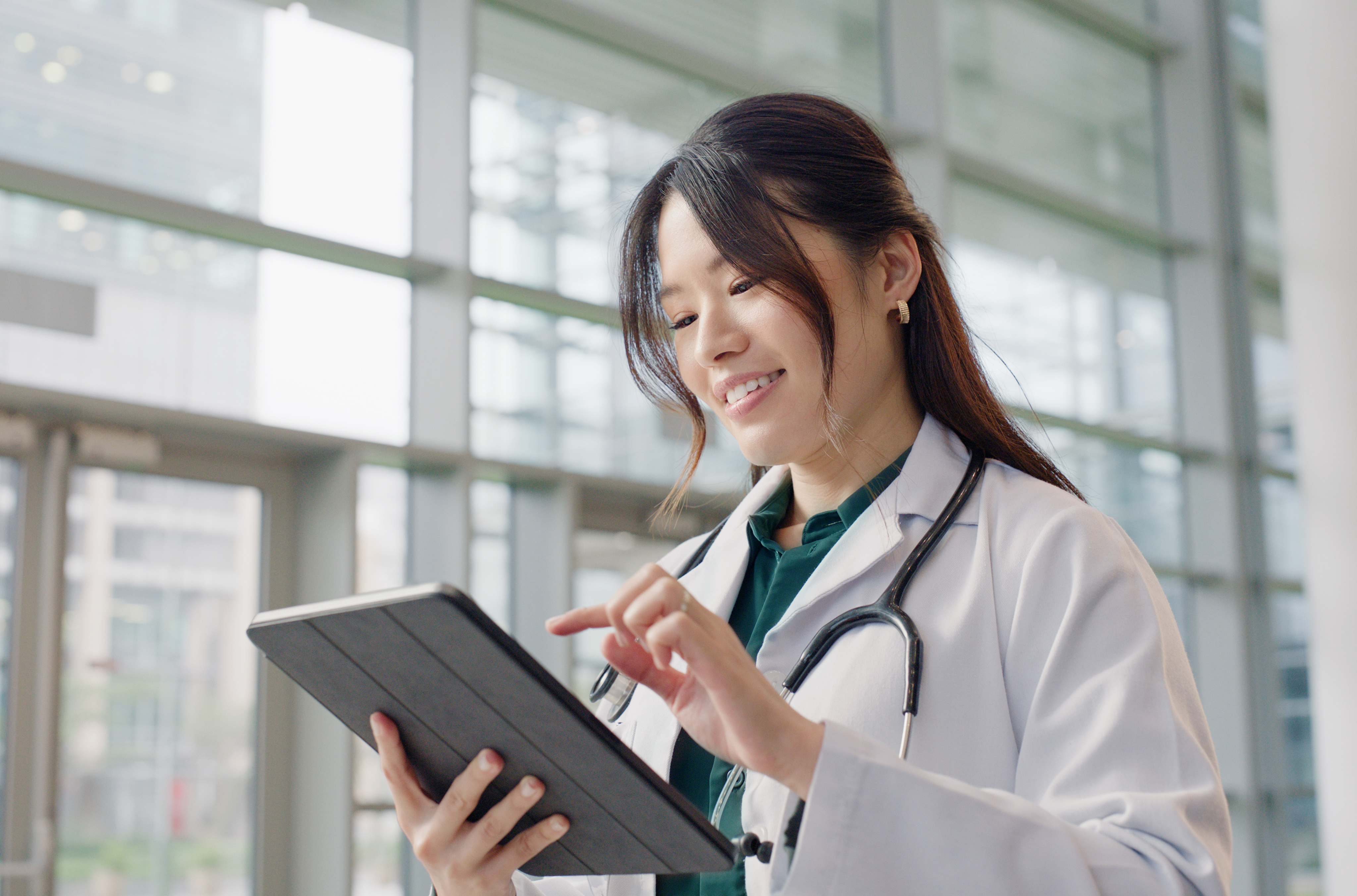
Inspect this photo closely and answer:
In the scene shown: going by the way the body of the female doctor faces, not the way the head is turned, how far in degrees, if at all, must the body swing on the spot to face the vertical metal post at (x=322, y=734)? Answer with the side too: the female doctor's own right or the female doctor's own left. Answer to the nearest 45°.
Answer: approximately 90° to the female doctor's own right

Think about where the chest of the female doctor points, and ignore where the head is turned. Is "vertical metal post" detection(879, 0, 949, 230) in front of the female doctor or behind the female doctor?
behind

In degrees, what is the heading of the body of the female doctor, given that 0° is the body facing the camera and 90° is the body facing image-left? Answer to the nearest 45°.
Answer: approximately 45°

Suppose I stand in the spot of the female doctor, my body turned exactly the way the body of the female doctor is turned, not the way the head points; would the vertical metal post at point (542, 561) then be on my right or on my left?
on my right

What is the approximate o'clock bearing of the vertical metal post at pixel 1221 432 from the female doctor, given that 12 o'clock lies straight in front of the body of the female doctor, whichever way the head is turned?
The vertical metal post is roughly at 5 o'clock from the female doctor.

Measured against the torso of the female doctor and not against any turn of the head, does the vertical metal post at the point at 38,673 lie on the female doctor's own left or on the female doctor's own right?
on the female doctor's own right
